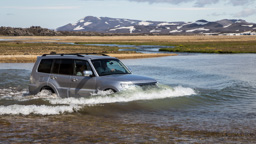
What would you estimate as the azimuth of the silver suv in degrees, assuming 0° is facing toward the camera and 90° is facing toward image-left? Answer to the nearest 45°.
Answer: approximately 315°
